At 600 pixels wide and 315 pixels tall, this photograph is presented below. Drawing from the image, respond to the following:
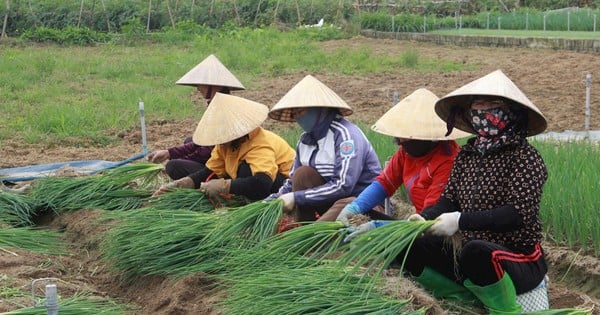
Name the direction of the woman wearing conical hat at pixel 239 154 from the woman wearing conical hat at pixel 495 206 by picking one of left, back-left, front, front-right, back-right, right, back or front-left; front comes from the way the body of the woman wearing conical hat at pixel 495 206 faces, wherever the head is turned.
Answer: right

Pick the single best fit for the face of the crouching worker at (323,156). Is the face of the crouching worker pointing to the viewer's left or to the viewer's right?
to the viewer's left

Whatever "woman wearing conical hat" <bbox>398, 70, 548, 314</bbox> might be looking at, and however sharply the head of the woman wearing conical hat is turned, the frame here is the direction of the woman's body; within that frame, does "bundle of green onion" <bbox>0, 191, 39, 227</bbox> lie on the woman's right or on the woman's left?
on the woman's right

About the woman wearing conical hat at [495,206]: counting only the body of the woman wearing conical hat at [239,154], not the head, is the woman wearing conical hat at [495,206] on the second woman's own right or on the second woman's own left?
on the second woman's own left

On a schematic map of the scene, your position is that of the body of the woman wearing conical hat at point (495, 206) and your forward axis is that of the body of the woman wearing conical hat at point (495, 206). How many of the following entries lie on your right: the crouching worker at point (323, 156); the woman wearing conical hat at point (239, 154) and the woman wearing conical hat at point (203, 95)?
3

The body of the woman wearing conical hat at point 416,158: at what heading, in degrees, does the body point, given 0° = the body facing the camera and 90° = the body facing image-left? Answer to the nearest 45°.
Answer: approximately 45°

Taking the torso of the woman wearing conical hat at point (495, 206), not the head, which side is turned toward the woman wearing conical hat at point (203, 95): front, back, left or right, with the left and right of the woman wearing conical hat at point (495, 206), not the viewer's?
right

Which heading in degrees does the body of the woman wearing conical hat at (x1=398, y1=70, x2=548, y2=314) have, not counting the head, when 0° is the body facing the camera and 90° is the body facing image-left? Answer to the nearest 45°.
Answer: approximately 45°

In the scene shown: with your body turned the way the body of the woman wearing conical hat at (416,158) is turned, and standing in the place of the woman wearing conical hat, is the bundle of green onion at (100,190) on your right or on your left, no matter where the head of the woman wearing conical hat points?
on your right

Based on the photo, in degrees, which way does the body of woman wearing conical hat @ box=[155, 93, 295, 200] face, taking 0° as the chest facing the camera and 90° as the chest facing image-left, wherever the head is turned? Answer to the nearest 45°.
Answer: approximately 45°
